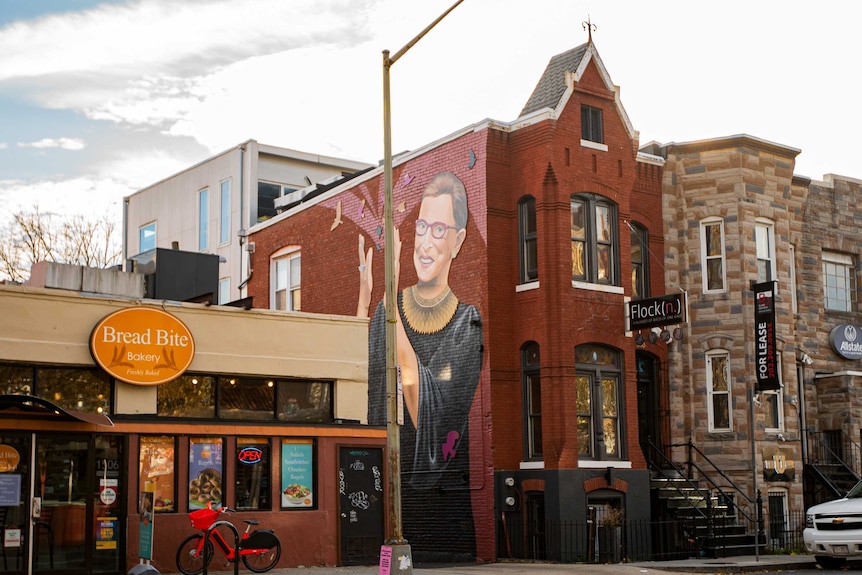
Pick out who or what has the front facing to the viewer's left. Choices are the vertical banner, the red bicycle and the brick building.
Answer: the red bicycle

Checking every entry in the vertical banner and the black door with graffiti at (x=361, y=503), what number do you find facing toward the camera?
2

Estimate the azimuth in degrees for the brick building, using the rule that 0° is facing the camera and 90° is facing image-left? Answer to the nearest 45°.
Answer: approximately 315°

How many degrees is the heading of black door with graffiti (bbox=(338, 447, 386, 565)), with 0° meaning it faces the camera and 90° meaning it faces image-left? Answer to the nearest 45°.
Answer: approximately 0°

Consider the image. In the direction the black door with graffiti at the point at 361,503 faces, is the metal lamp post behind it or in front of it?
in front

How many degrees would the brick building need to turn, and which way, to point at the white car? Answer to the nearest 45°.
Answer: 0° — it already faces it

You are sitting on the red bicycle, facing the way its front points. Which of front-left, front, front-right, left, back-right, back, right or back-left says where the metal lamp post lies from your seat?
back-left

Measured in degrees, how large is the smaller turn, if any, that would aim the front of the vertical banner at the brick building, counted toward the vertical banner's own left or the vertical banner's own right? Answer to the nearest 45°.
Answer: approximately 45° to the vertical banner's own right

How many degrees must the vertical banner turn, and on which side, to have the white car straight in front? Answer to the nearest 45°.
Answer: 0° — it already faces it

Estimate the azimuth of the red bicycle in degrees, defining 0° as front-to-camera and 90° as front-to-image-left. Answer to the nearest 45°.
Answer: approximately 90°

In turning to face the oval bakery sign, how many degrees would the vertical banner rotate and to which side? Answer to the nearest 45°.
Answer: approximately 45° to its right
